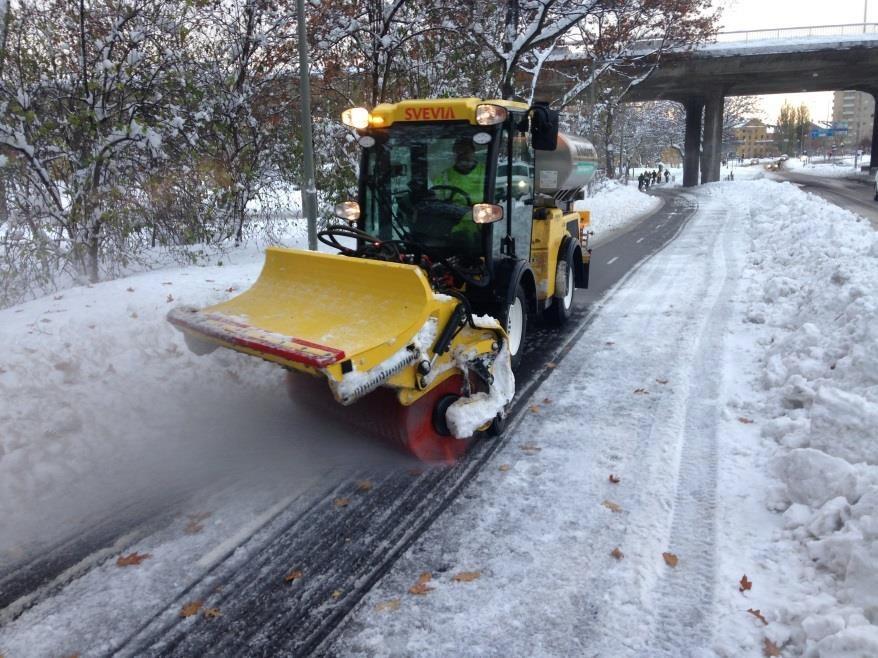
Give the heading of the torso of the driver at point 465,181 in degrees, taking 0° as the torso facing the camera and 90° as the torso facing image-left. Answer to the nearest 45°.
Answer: approximately 45°

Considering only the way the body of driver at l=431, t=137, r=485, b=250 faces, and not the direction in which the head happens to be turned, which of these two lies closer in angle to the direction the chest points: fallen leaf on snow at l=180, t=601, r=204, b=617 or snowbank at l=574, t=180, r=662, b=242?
the fallen leaf on snow

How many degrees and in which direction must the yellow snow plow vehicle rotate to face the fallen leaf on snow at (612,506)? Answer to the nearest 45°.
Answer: approximately 90° to its left

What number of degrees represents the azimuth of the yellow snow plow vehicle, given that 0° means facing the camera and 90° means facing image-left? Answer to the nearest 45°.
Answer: approximately 45°
